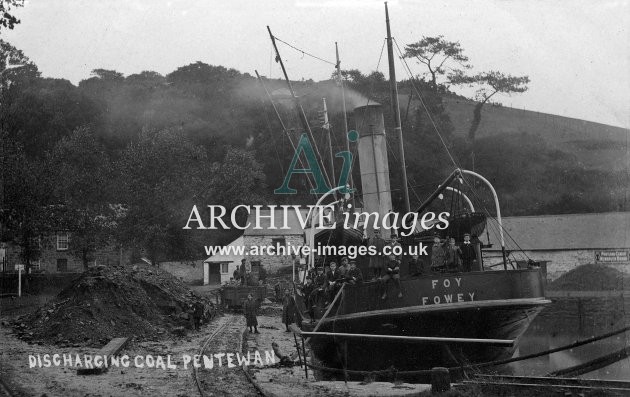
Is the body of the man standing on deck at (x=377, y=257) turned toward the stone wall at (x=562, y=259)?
no

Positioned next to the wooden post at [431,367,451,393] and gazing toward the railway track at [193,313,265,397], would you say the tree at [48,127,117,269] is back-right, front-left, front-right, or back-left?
front-right

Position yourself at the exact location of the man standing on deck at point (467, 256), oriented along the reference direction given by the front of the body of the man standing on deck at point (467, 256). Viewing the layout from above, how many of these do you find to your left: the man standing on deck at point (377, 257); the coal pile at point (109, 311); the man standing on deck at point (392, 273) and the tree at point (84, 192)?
0

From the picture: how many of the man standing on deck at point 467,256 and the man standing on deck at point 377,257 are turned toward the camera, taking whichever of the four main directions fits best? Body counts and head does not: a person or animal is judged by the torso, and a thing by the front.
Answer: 2

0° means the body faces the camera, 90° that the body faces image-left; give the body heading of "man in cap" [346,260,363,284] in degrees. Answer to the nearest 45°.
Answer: approximately 0°

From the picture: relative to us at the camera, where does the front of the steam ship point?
facing away from the viewer and to the left of the viewer

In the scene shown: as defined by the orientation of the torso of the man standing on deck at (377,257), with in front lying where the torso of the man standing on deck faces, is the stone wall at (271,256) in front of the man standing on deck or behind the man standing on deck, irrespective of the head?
behind

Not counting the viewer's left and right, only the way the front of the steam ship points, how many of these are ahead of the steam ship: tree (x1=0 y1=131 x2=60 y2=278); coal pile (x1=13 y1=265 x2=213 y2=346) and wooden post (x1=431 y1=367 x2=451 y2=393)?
2

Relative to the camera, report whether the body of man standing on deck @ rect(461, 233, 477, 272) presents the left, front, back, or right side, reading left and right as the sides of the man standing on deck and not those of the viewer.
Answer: front

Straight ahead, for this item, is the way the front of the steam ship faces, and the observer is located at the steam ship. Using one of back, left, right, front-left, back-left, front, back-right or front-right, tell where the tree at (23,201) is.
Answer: front

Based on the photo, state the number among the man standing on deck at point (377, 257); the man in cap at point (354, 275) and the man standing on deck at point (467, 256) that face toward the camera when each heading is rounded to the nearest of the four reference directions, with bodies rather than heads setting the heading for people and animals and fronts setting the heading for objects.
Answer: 3

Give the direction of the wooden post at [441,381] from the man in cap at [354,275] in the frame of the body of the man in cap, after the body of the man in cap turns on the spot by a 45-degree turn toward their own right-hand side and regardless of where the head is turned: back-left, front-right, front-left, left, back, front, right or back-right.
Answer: front-left

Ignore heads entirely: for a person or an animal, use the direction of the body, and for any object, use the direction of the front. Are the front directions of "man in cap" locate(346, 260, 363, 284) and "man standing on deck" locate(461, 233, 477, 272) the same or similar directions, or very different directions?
same or similar directions

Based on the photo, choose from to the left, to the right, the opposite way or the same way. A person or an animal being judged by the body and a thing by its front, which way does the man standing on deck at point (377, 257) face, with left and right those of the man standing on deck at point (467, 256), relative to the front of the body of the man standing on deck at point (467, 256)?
the same way

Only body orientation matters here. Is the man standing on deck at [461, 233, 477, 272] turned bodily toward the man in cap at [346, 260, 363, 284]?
no

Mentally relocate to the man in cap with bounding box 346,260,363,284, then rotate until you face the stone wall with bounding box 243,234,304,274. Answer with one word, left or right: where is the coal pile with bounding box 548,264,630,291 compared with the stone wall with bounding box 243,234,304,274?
right
